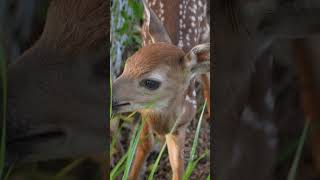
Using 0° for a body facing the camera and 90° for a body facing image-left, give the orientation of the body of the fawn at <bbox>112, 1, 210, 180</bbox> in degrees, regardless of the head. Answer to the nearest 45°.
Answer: approximately 45°
